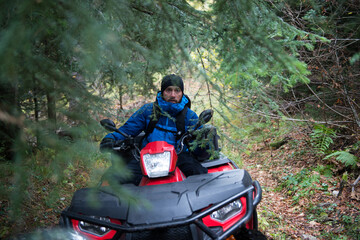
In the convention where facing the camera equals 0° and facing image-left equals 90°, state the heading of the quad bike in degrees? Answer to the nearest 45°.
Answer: approximately 0°

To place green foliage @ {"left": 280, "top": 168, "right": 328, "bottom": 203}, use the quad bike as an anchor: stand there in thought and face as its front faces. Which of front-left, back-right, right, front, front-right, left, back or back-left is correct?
back-left

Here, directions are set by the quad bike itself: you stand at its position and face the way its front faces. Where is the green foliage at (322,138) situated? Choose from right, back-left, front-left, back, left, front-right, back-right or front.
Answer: back-left
